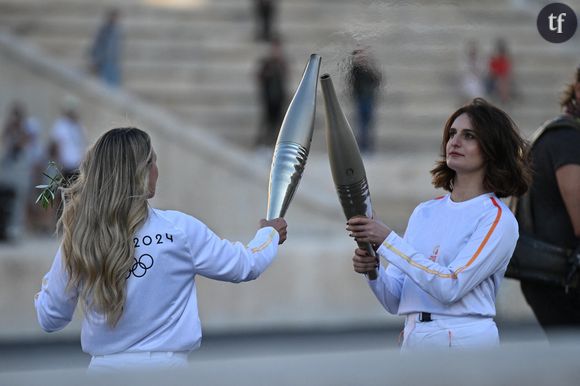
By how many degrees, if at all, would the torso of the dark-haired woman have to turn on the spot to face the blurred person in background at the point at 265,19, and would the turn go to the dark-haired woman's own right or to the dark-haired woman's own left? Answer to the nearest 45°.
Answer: approximately 135° to the dark-haired woman's own right

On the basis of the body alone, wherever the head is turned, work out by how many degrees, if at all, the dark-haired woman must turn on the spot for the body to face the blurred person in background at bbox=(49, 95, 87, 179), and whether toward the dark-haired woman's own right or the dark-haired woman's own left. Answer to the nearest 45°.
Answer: approximately 90° to the dark-haired woman's own right

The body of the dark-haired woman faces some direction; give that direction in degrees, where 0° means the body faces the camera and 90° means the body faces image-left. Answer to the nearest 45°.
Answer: approximately 45°

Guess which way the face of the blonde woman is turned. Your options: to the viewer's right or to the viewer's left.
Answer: to the viewer's right

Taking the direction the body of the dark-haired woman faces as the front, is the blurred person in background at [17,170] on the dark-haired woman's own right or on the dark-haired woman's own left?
on the dark-haired woman's own right
